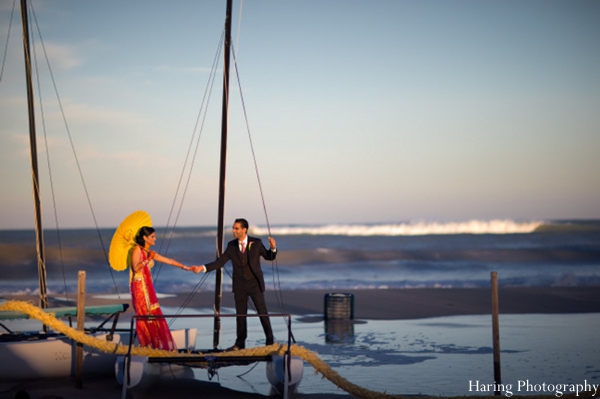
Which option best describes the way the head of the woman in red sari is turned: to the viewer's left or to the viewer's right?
to the viewer's right

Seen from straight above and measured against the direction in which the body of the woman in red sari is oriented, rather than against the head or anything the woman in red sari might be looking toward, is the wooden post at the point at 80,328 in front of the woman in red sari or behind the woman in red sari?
behind

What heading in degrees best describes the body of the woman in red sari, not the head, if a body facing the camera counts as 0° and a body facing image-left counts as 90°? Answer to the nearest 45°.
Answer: approximately 270°
